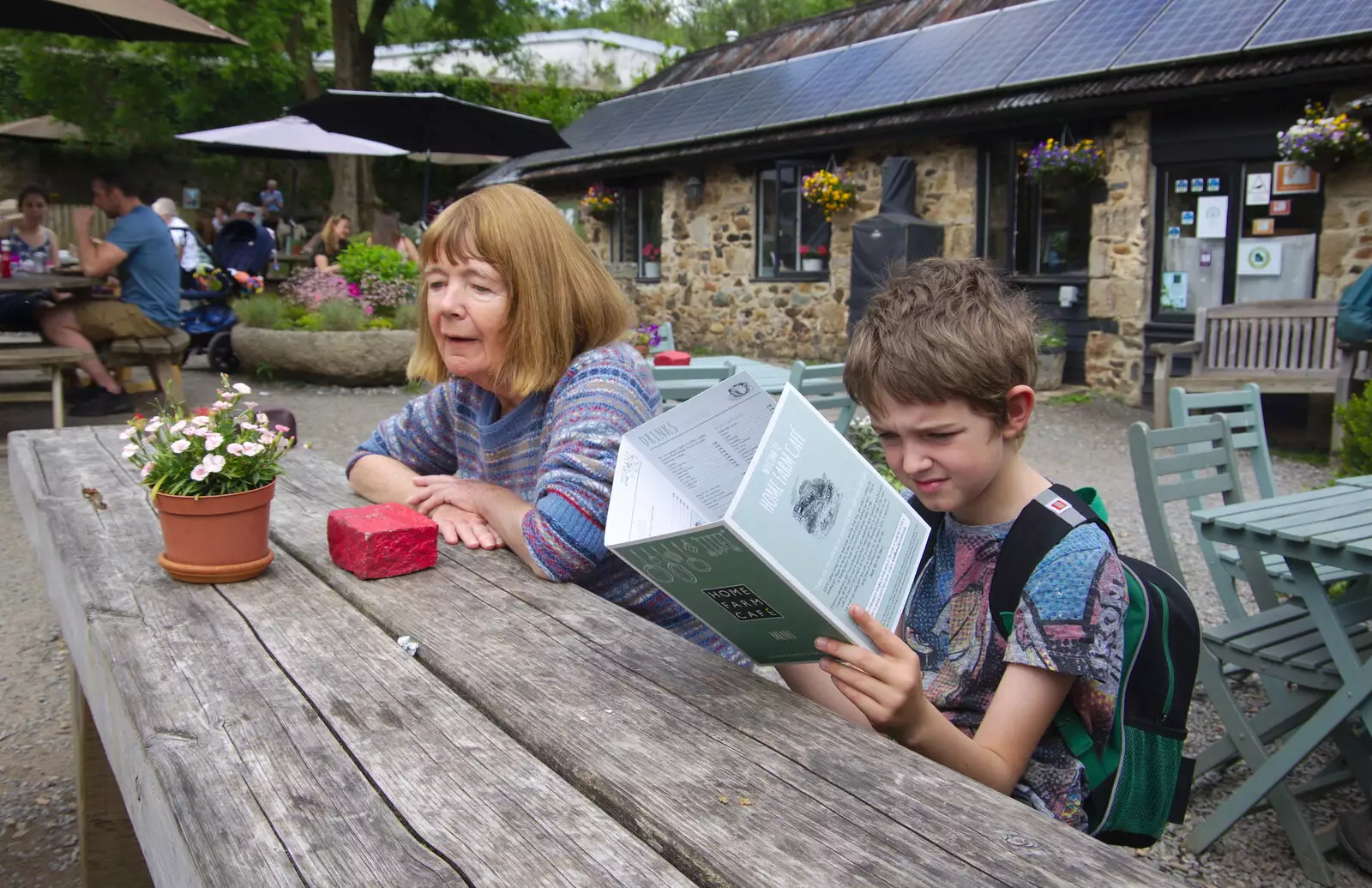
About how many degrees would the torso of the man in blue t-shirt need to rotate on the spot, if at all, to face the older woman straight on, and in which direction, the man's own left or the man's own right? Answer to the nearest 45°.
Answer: approximately 90° to the man's own left

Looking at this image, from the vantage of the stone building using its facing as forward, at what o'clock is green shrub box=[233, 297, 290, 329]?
The green shrub is roughly at 1 o'clock from the stone building.

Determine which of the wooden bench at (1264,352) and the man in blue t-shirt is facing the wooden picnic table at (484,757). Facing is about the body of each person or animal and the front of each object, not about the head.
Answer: the wooden bench

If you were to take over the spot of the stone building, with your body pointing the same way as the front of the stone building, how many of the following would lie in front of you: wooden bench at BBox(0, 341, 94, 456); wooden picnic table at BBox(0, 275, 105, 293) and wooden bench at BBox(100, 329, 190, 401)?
3

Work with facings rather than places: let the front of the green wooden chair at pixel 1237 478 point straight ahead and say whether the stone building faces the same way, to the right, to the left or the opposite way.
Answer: to the right

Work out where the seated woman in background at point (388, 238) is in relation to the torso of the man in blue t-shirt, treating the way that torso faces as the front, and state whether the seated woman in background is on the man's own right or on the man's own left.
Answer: on the man's own right

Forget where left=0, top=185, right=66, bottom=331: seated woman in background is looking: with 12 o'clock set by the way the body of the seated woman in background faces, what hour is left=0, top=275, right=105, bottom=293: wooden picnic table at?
The wooden picnic table is roughly at 12 o'clock from the seated woman in background.

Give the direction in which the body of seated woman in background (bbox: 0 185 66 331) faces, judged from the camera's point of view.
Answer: toward the camera

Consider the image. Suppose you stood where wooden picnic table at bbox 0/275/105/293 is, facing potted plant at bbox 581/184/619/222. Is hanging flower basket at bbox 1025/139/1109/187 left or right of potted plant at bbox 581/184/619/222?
right

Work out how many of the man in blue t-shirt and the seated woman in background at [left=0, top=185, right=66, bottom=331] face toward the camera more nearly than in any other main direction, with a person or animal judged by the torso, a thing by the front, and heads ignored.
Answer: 1

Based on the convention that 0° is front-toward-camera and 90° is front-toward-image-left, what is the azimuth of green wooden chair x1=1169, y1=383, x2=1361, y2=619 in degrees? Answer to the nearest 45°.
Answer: approximately 315°

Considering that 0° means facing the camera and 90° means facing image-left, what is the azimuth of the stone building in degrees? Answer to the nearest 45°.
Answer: approximately 45°

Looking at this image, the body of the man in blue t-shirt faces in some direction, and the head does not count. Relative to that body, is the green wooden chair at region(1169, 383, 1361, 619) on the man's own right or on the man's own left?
on the man's own left

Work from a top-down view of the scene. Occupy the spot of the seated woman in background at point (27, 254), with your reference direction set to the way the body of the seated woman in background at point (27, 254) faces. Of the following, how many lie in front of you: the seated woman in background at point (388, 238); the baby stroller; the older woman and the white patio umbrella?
1

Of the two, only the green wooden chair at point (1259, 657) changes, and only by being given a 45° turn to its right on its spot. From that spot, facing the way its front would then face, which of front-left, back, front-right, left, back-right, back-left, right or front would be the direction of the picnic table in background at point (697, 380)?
back-right

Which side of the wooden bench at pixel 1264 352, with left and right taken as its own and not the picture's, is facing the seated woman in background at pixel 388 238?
right
